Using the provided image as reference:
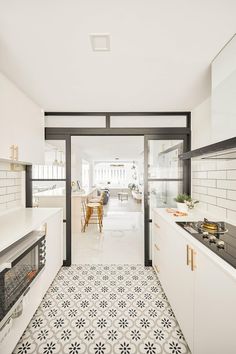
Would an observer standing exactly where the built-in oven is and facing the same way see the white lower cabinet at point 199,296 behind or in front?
in front

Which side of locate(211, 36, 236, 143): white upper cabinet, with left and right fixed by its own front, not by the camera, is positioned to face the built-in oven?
front

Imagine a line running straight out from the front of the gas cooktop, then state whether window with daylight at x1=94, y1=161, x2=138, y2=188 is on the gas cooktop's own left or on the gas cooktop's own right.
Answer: on the gas cooktop's own right

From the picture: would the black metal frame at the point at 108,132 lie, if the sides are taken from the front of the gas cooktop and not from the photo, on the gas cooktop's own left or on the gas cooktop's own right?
on the gas cooktop's own right

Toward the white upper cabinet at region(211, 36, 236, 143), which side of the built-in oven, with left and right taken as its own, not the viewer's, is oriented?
front

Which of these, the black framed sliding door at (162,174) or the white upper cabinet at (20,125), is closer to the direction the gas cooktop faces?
the white upper cabinet

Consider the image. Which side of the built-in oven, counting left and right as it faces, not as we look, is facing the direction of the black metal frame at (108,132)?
left

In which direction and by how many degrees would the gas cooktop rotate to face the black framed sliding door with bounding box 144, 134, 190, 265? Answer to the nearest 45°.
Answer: approximately 90° to its right

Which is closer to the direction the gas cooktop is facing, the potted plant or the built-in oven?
the built-in oven

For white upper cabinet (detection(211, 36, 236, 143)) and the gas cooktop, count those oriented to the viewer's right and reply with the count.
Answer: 0

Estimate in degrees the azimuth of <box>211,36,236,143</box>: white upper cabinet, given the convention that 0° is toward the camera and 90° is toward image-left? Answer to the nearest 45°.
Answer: approximately 45°

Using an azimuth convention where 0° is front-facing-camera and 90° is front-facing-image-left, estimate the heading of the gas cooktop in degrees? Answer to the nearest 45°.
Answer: approximately 45°

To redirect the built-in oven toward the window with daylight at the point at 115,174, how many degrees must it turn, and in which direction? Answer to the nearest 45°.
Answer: approximately 90° to its left

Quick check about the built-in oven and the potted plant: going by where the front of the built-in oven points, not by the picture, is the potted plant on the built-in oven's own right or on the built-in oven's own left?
on the built-in oven's own left

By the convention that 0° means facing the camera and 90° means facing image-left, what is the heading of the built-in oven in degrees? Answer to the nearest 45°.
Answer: approximately 315°
